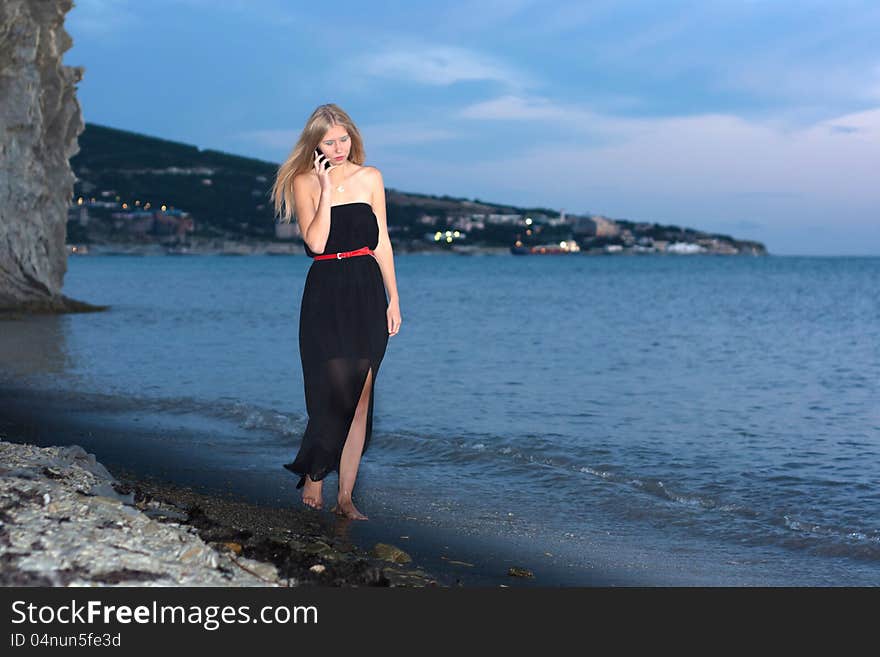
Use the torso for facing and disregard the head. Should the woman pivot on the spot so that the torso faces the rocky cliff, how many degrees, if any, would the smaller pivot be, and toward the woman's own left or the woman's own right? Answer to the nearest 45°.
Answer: approximately 180°

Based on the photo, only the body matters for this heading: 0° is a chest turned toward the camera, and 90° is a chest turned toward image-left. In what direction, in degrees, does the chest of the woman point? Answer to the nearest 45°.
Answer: approximately 0°
